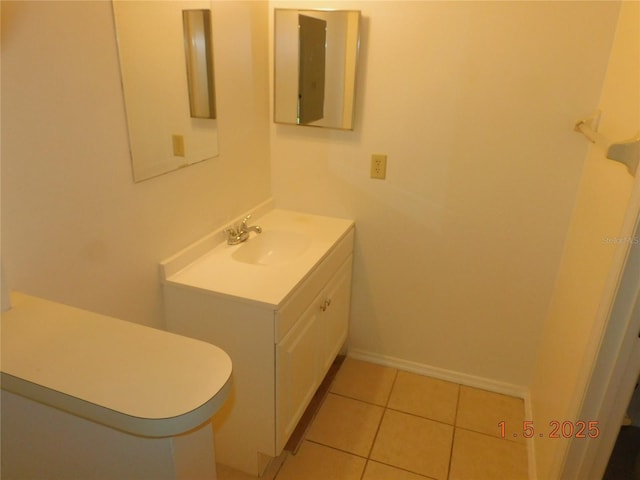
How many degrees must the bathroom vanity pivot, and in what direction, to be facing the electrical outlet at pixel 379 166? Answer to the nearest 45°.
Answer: approximately 90° to its left

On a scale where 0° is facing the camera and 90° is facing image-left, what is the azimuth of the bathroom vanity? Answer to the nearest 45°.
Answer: approximately 315°

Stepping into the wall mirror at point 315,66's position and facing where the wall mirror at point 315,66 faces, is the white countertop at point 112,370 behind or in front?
in front

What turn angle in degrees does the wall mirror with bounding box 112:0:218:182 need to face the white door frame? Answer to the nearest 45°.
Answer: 0° — it already faces it

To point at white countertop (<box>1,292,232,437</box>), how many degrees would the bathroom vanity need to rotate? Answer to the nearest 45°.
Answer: approximately 90° to its right

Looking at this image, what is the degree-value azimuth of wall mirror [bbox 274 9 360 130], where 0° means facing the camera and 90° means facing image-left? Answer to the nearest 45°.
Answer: approximately 0°

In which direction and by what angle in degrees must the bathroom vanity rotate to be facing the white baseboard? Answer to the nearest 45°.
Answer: approximately 45° to its left

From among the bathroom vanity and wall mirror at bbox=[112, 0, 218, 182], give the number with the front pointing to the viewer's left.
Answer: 0

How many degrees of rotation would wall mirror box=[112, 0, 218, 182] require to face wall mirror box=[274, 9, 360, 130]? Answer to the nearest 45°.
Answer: approximately 90° to its left

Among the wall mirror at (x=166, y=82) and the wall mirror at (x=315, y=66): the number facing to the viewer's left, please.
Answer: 0
